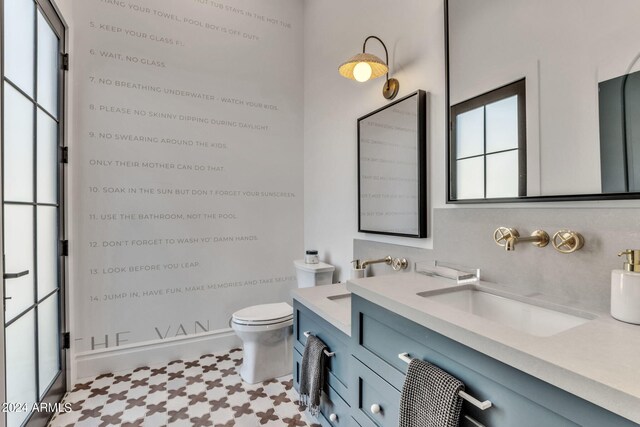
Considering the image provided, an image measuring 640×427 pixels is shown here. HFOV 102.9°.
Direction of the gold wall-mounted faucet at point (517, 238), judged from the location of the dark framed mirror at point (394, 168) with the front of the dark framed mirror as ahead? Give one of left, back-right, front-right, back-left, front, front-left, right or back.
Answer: left

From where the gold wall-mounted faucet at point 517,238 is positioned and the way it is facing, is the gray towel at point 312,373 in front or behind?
in front

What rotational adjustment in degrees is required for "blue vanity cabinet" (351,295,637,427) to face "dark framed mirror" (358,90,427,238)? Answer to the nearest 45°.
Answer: approximately 90° to its right

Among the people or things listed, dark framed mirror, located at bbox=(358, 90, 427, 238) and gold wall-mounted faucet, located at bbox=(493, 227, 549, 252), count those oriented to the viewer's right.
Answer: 0

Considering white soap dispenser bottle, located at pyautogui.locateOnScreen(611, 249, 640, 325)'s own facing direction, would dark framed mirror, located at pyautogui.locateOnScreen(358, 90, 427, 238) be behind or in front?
in front

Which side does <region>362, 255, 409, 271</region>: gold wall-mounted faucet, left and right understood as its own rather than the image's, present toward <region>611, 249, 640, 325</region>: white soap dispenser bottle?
left

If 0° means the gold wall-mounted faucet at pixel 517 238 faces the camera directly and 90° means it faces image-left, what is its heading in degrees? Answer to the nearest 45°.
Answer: approximately 45°

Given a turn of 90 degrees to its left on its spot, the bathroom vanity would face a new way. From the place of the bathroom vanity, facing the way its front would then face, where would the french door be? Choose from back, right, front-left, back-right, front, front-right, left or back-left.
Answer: back-right

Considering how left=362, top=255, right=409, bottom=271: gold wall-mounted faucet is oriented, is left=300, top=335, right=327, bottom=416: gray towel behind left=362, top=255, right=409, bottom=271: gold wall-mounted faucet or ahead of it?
ahead

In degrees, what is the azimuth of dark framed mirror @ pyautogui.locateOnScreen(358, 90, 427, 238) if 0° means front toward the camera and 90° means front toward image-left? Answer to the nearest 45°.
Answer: approximately 45°
